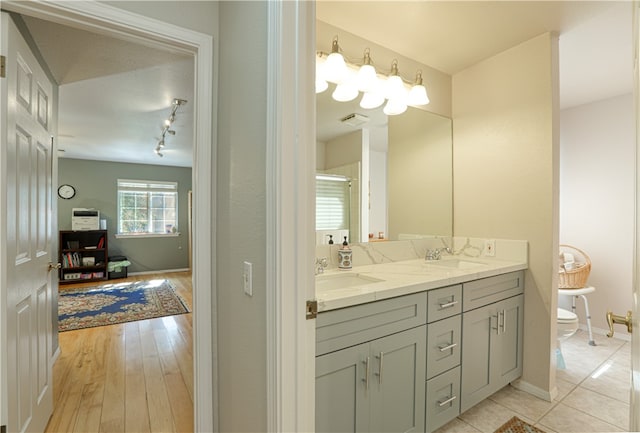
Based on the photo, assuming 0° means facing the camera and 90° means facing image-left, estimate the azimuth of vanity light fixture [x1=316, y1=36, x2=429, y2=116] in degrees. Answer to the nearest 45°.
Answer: approximately 315°

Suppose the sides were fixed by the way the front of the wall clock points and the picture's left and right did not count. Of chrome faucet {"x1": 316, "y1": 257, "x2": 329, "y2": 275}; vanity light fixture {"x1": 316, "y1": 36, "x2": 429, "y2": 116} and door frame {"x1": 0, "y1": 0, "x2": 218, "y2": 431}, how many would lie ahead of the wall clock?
3

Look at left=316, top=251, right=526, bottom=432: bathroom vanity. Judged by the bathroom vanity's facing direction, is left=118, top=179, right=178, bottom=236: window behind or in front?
behind
